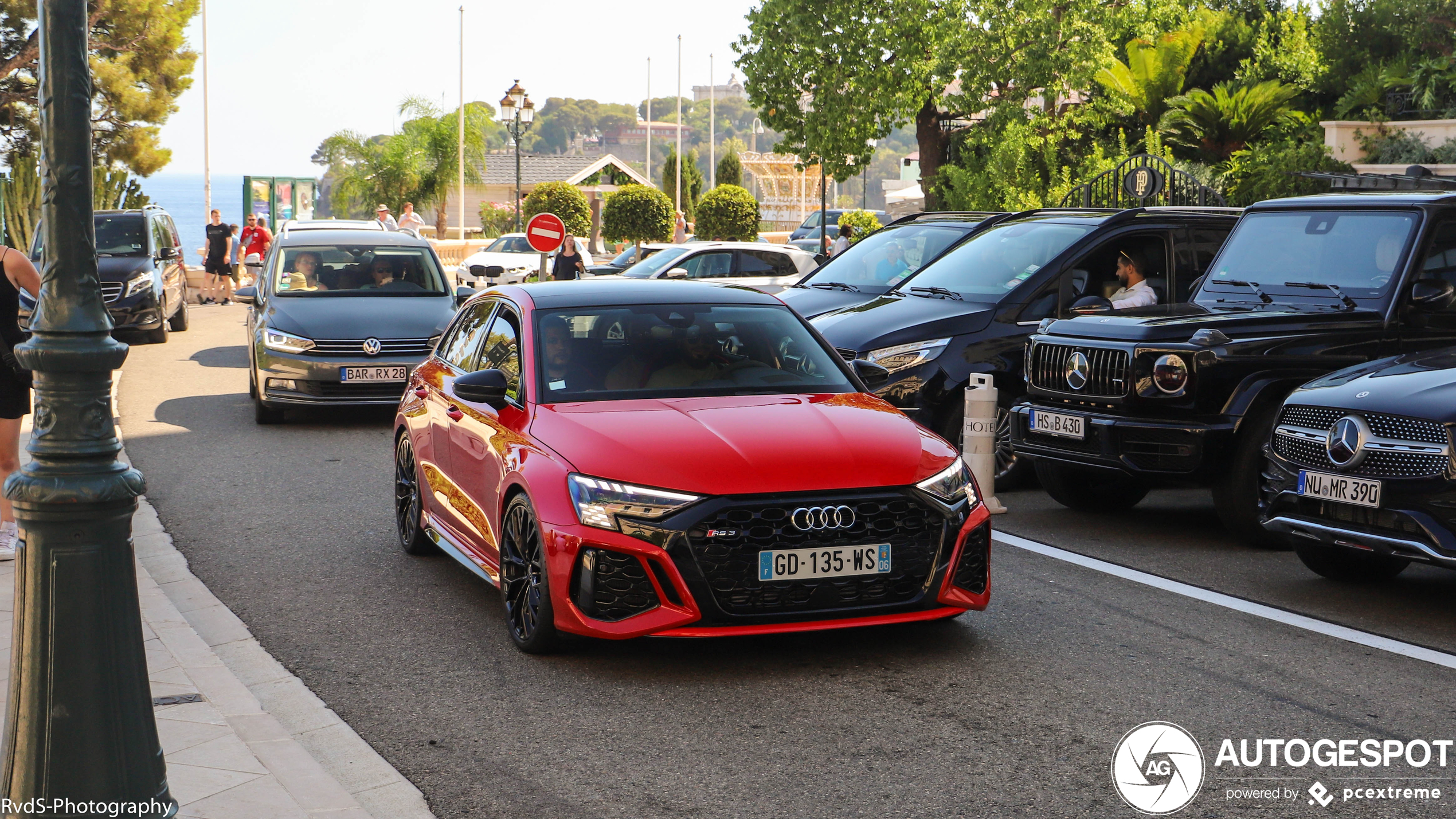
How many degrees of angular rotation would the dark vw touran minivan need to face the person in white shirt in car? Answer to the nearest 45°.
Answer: approximately 45° to its left

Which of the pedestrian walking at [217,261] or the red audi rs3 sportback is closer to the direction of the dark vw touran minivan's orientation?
the red audi rs3 sportback

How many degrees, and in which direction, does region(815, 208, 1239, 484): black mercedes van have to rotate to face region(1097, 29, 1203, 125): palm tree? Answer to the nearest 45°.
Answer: approximately 135° to its right

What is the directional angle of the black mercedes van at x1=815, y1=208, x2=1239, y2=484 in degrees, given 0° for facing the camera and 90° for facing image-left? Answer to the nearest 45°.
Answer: approximately 45°

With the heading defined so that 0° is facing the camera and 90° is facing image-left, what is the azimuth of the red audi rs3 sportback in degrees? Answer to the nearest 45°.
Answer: approximately 315°

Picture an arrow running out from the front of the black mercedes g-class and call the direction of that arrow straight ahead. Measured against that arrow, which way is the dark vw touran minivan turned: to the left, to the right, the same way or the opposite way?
to the left

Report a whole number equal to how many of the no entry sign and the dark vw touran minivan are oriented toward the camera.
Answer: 2

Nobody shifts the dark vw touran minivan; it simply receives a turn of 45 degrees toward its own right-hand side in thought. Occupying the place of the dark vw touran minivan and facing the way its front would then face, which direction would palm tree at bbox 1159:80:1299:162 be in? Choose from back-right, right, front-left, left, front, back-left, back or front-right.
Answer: back

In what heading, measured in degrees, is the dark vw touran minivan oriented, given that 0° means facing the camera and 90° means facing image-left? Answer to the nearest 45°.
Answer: approximately 0°

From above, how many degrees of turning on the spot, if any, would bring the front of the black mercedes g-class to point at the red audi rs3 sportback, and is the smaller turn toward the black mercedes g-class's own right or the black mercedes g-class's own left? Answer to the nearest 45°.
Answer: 0° — it already faces it

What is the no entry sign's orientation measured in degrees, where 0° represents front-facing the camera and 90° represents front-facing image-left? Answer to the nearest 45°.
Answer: approximately 0°
